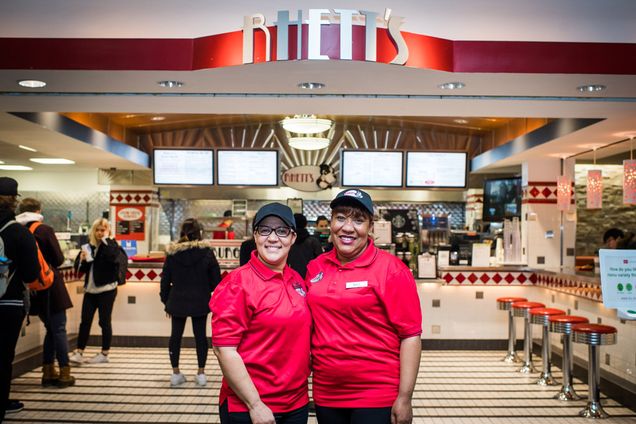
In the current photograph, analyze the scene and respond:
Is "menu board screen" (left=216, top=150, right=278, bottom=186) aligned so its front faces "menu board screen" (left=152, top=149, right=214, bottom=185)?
no

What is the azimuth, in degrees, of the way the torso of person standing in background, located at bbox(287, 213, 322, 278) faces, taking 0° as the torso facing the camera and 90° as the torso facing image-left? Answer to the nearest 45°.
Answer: approximately 180°

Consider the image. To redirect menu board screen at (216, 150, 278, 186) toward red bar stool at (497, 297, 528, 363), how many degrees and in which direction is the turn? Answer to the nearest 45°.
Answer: approximately 45° to its left

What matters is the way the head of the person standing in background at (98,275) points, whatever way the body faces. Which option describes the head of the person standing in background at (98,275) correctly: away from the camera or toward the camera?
toward the camera

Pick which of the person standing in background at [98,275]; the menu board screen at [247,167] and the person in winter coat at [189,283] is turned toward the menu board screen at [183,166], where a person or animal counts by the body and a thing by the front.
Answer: the person in winter coat

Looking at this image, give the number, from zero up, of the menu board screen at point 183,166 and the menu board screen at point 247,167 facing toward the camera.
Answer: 2

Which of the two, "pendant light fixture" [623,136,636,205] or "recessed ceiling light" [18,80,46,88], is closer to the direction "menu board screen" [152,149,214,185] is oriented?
the recessed ceiling light

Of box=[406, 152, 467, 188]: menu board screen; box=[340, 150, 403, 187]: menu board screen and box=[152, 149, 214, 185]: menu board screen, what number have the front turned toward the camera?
3

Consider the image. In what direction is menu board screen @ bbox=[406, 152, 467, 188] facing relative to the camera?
toward the camera

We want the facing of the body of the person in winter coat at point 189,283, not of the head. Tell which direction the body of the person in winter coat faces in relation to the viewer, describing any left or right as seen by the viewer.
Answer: facing away from the viewer

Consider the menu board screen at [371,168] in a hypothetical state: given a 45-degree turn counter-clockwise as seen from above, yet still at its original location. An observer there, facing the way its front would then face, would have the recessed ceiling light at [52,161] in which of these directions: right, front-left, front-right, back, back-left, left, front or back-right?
back-right

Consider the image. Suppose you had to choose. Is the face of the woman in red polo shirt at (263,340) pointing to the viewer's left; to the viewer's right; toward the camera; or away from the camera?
toward the camera

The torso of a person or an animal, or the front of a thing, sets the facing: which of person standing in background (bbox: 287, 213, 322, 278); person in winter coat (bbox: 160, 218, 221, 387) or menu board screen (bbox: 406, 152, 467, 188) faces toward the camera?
the menu board screen

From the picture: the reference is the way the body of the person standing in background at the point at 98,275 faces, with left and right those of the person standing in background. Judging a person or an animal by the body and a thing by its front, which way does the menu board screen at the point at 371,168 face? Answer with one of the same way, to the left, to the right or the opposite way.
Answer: the same way

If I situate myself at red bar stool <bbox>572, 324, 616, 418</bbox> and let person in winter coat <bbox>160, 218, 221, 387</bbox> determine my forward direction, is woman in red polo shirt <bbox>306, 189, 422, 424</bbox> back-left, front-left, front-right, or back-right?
front-left

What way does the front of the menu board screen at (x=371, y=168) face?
toward the camera
